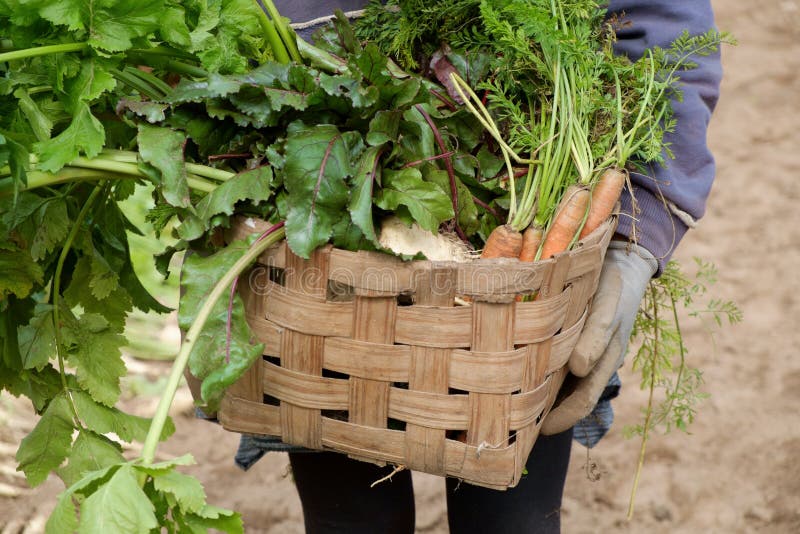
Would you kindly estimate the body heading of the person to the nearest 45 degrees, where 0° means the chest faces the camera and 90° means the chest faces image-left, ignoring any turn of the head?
approximately 0°
